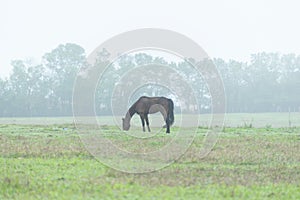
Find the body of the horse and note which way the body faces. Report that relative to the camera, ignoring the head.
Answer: to the viewer's left
